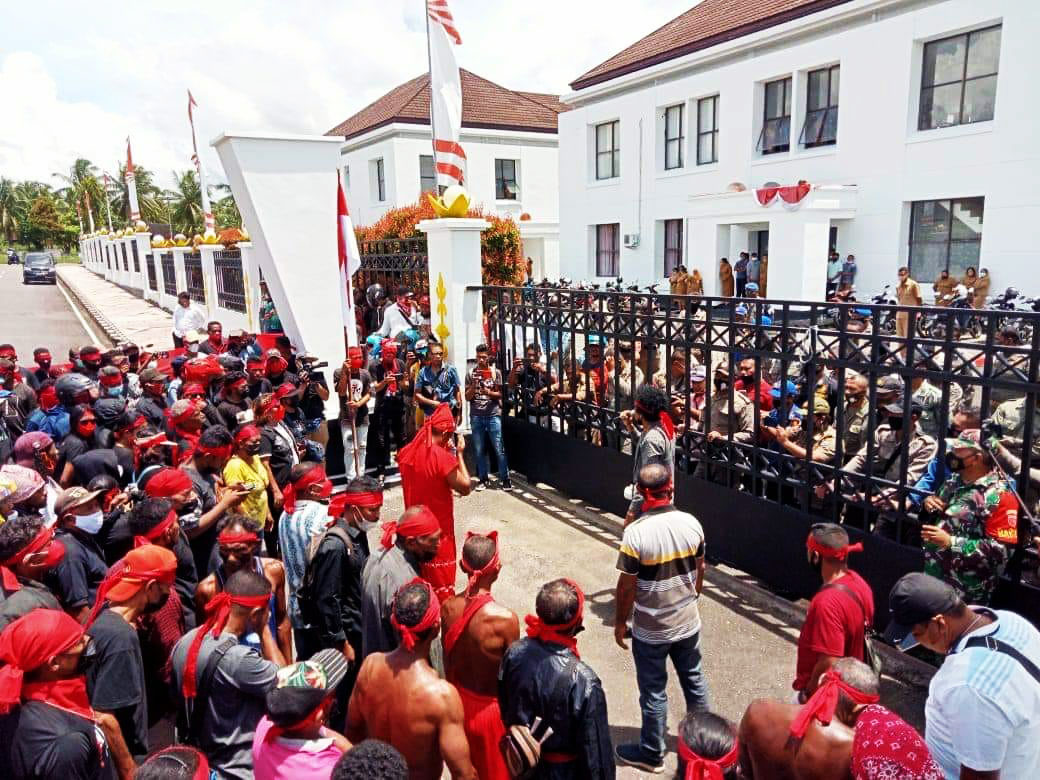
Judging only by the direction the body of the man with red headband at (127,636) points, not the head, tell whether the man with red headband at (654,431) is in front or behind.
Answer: in front

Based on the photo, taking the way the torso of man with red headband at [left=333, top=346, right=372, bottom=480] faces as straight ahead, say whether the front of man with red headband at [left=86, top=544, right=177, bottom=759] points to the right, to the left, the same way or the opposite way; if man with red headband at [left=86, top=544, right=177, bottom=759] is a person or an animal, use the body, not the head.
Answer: to the left

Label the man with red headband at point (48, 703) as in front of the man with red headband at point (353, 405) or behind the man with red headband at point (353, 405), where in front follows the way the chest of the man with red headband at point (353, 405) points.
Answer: in front

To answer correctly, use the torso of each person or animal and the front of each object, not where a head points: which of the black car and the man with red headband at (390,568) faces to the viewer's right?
the man with red headband

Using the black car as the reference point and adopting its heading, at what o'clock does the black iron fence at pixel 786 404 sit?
The black iron fence is roughly at 12 o'clock from the black car.

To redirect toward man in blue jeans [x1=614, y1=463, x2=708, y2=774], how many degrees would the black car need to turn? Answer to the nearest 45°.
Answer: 0° — it already faces them

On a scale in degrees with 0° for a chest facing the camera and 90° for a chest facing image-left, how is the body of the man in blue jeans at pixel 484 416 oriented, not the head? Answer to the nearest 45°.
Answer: approximately 0°

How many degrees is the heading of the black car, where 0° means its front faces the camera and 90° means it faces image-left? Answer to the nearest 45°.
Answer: approximately 0°

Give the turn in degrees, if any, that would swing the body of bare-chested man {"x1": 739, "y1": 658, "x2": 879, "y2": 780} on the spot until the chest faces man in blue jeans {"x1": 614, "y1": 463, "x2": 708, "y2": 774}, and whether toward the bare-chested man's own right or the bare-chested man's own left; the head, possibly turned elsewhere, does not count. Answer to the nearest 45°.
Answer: approximately 90° to the bare-chested man's own left

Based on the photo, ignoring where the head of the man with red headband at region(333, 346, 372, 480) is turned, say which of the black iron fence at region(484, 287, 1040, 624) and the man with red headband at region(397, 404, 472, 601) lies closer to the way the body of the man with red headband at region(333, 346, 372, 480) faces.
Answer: the man with red headband

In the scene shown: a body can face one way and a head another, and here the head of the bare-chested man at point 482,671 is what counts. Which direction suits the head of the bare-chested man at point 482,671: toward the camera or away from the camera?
away from the camera
